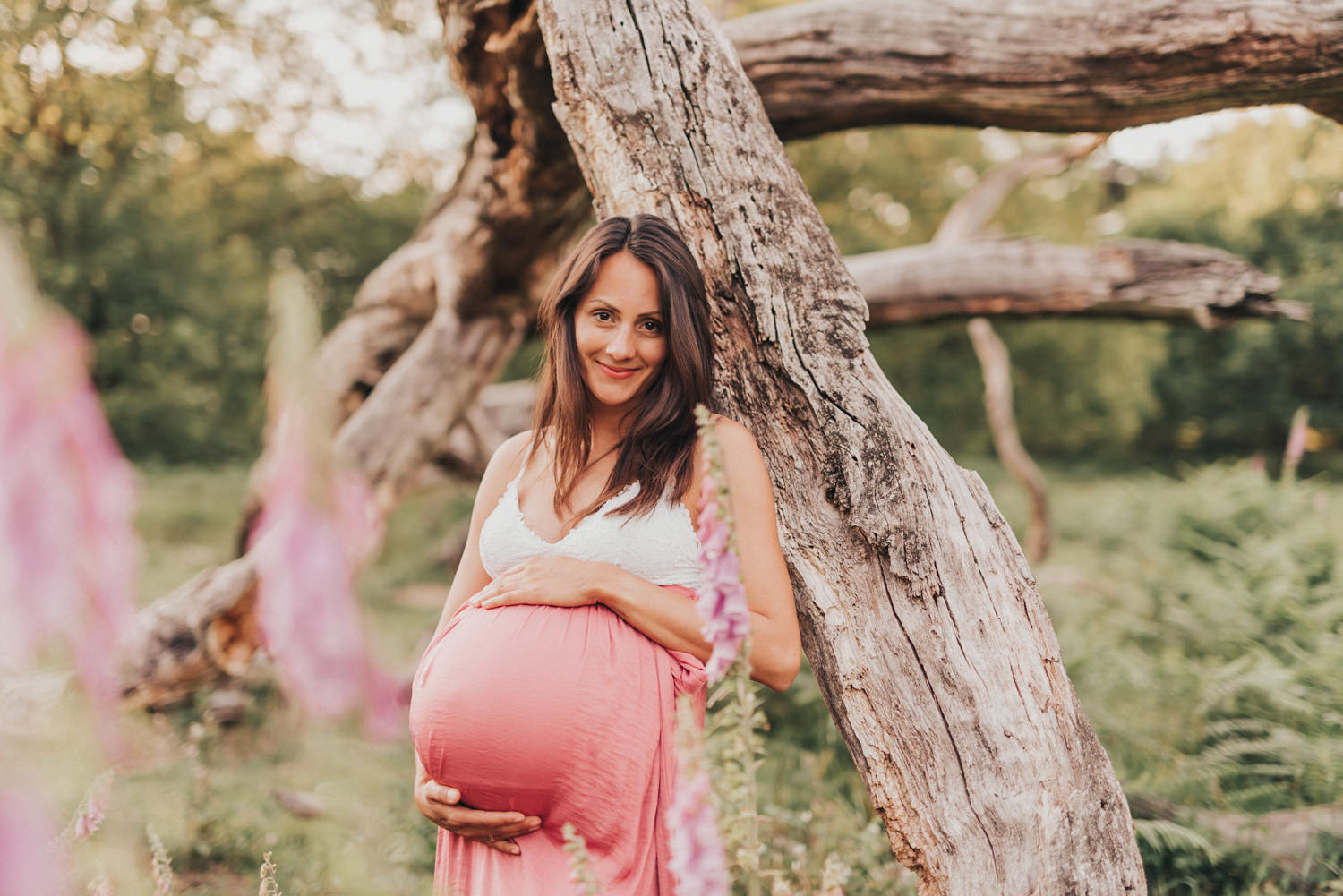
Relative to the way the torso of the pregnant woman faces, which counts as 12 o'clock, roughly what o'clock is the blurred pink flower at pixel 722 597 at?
The blurred pink flower is roughly at 10 o'clock from the pregnant woman.

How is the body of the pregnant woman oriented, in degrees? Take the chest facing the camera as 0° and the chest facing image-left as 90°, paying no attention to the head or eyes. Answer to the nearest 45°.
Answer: approximately 45°

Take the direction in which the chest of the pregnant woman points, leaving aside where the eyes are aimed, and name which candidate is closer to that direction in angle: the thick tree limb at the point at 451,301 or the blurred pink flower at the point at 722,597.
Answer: the blurred pink flower

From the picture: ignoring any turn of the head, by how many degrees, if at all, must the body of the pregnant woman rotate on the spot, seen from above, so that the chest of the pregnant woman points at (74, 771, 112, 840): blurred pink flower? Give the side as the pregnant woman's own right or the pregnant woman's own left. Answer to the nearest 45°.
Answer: approximately 45° to the pregnant woman's own right

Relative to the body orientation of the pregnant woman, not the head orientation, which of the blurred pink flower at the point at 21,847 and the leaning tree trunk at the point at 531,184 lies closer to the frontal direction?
the blurred pink flower

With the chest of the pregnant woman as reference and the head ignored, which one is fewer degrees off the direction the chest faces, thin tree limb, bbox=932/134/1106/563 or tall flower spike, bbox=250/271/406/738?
the tall flower spike

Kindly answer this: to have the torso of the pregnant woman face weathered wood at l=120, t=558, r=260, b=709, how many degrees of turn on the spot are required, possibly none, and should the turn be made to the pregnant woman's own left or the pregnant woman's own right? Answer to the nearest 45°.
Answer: approximately 90° to the pregnant woman's own right

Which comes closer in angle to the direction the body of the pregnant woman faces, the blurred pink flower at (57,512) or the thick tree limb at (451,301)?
the blurred pink flower
